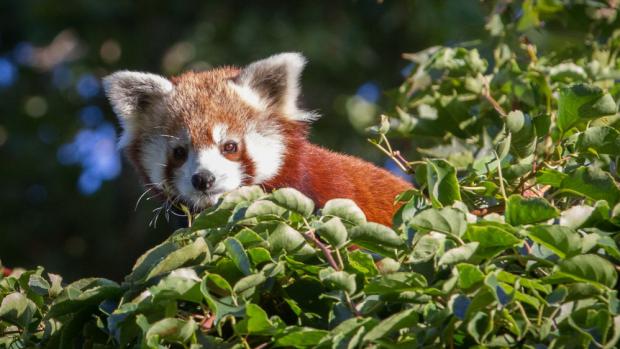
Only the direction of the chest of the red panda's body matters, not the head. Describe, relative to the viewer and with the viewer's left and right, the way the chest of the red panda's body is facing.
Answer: facing to the left of the viewer
